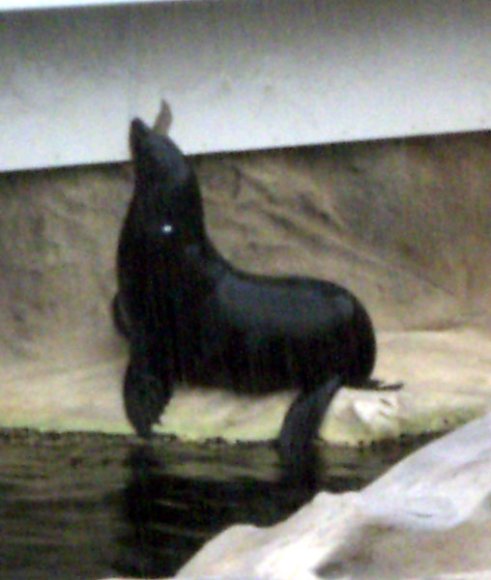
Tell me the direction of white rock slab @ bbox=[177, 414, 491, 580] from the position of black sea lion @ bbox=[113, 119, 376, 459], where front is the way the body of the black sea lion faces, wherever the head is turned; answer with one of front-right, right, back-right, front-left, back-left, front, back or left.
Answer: left

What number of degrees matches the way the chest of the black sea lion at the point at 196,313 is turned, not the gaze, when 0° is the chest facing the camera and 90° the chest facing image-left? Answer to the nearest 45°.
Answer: approximately 90°
